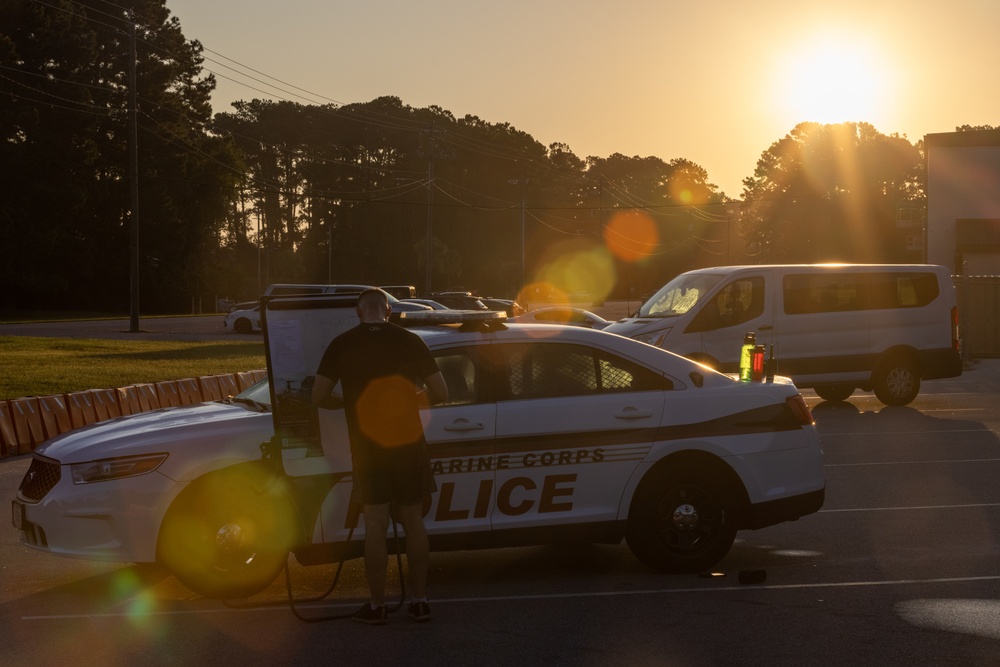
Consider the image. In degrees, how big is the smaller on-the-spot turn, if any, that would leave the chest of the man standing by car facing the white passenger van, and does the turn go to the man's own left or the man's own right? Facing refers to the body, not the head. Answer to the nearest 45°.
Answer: approximately 45° to the man's own right

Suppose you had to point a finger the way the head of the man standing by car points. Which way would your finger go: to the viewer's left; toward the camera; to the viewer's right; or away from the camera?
away from the camera

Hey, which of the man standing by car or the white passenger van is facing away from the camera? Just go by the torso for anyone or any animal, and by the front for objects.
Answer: the man standing by car

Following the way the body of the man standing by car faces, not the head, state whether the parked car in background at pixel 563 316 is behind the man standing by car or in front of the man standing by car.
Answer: in front

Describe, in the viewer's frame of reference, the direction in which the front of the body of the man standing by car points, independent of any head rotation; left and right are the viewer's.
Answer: facing away from the viewer

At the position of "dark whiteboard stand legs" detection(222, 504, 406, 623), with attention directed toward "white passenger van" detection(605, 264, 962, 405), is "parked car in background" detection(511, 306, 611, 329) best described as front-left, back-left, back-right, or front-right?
front-left

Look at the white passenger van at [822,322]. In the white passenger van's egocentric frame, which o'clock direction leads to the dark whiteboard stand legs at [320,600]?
The dark whiteboard stand legs is roughly at 11 o'clock from the white passenger van.

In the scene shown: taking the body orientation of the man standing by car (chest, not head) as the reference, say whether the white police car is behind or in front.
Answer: in front

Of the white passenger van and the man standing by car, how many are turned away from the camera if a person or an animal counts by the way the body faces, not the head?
1

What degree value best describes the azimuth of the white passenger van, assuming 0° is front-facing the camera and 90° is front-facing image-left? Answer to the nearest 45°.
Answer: approximately 45°
